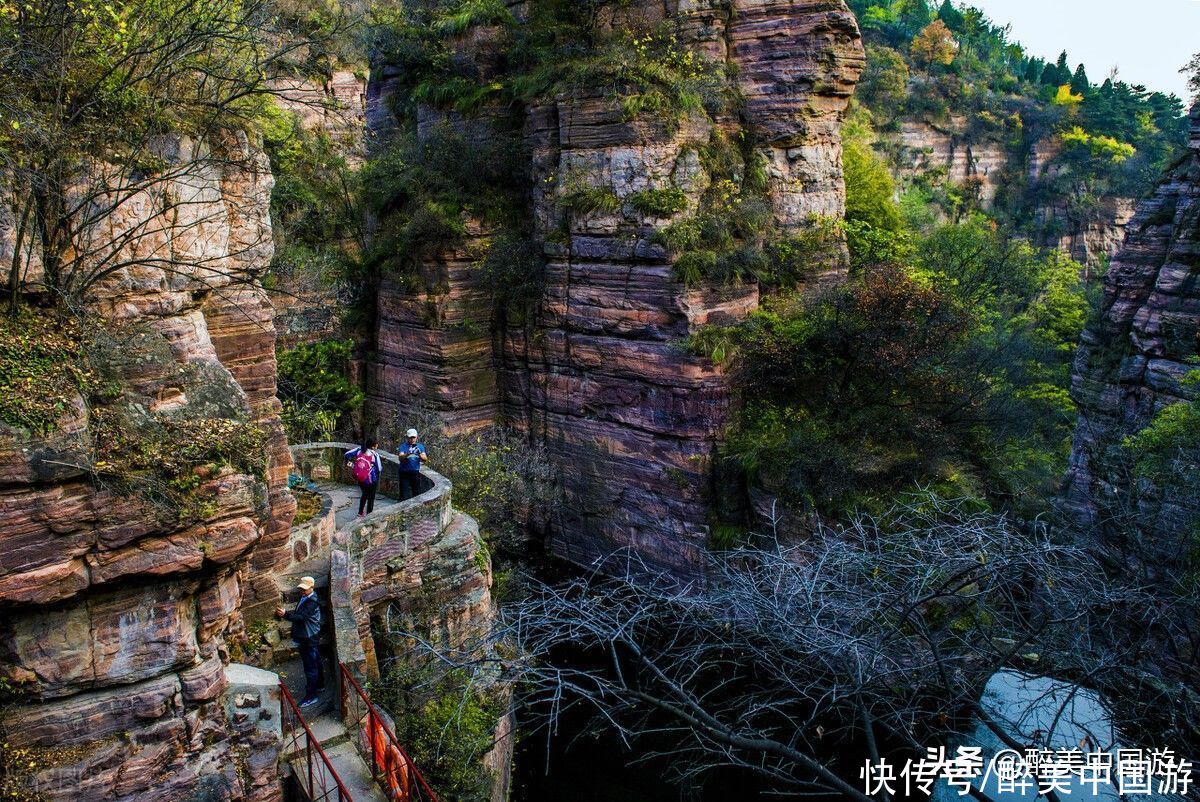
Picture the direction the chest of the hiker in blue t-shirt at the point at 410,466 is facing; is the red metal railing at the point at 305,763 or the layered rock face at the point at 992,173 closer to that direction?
the red metal railing

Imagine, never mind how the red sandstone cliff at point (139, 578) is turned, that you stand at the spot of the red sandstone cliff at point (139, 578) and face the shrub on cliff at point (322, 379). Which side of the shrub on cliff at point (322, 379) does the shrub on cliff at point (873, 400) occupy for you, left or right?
right

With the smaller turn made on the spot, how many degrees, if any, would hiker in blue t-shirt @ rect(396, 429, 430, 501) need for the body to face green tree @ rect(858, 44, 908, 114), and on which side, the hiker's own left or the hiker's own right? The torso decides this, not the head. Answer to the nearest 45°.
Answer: approximately 135° to the hiker's own left

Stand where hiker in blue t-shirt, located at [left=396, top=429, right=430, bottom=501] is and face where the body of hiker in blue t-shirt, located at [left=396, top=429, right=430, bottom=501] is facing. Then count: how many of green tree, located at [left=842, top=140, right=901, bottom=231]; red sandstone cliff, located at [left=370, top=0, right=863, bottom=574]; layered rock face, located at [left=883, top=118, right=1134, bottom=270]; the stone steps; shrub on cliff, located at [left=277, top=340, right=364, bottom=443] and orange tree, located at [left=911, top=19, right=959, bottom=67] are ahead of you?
1

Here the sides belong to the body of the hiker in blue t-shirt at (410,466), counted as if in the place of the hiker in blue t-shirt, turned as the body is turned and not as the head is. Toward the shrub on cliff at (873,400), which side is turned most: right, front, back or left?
left

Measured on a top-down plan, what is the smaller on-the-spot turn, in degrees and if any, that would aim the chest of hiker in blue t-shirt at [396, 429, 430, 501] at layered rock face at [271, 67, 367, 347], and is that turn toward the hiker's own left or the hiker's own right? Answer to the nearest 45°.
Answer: approximately 180°

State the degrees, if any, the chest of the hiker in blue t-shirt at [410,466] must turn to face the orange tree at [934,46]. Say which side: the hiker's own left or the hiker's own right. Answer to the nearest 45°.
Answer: approximately 135° to the hiker's own left

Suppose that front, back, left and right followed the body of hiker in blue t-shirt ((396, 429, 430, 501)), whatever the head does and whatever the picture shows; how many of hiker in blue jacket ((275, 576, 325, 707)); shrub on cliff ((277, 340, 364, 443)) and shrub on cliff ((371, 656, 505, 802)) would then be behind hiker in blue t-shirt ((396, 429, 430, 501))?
1

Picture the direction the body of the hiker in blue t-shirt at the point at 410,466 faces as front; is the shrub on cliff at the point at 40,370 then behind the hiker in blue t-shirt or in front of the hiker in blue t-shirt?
in front

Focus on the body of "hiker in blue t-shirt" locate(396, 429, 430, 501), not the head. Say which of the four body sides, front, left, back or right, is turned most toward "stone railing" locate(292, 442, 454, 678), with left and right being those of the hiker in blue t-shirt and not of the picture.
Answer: front

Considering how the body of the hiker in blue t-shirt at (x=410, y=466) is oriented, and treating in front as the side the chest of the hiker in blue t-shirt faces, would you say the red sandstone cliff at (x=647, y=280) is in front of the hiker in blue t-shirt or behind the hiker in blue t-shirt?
behind

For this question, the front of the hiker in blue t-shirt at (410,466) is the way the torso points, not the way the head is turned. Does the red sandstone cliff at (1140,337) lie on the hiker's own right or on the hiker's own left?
on the hiker's own left

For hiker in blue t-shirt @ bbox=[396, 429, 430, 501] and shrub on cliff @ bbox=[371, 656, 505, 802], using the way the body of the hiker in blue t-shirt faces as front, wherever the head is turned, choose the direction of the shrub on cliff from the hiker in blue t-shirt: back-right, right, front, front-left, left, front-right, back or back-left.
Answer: front

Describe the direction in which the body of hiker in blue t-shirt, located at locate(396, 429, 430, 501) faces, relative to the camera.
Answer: toward the camera

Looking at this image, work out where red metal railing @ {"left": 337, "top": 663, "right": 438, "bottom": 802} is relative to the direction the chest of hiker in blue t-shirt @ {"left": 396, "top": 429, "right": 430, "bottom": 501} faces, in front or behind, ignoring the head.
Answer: in front

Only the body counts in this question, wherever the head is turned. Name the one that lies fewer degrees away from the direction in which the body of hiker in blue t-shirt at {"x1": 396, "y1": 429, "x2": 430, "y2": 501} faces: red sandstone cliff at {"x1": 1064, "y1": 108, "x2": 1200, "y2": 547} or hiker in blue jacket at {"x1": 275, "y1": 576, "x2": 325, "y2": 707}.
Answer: the hiker in blue jacket
